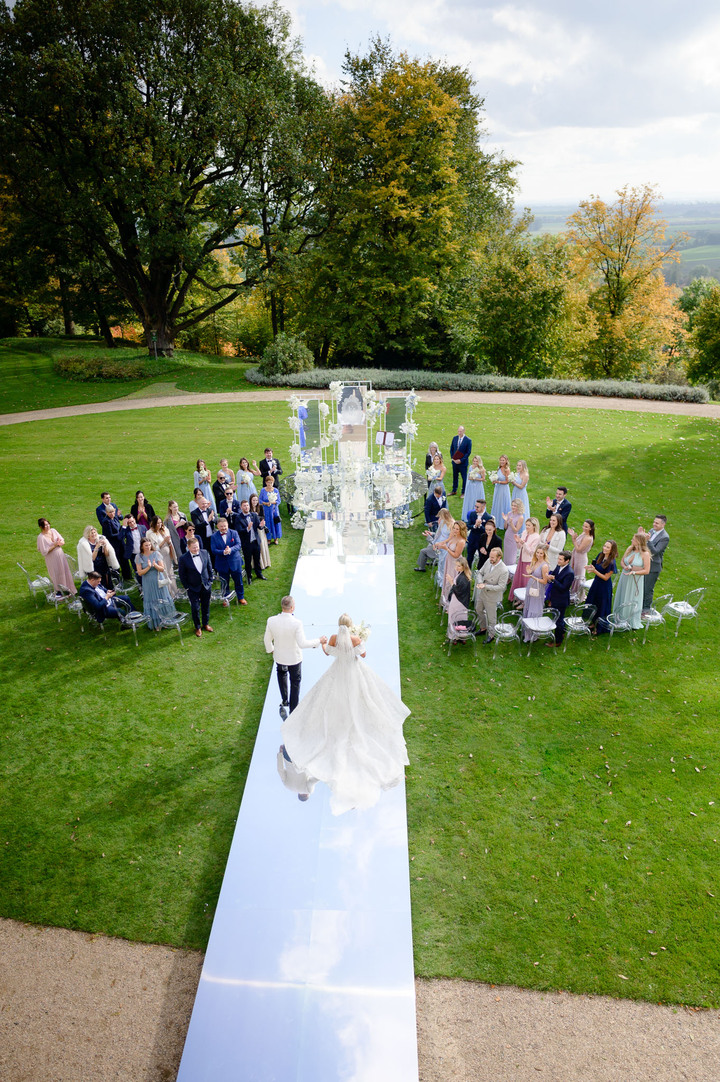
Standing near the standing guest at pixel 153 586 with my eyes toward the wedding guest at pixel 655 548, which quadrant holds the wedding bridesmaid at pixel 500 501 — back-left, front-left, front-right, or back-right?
front-left

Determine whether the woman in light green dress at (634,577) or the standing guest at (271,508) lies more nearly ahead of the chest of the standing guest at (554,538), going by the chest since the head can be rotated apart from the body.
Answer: the standing guest

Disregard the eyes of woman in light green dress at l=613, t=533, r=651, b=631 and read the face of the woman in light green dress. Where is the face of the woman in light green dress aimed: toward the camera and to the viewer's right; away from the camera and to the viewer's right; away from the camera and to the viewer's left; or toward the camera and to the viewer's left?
toward the camera and to the viewer's left

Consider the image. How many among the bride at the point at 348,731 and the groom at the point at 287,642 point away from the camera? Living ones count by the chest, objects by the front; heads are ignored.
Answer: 2

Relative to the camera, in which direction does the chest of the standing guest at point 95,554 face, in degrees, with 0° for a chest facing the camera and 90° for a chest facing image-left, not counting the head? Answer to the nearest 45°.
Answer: approximately 315°

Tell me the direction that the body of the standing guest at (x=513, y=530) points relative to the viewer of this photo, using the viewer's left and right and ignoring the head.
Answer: facing the viewer and to the left of the viewer

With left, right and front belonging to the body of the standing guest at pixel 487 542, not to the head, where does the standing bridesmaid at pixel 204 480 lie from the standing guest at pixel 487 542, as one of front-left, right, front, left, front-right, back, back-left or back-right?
front-right

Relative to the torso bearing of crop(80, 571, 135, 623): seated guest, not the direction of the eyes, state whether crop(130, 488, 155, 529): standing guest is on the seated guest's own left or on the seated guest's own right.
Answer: on the seated guest's own left

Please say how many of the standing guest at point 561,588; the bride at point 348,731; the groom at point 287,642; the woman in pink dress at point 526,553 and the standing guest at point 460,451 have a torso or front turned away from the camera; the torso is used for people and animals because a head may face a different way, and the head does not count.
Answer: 2

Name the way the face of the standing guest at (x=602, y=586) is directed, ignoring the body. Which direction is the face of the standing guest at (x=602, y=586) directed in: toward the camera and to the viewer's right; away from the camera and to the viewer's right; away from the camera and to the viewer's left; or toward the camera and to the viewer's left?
toward the camera and to the viewer's left

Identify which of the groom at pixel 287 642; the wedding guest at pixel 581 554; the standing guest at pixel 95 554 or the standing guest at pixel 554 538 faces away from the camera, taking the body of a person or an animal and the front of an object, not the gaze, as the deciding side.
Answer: the groom

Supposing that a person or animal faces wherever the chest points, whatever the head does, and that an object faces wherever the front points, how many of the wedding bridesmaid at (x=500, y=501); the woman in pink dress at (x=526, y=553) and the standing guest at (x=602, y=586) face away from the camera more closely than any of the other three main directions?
0

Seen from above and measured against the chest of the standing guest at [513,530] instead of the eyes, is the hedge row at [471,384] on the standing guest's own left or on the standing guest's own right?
on the standing guest's own right

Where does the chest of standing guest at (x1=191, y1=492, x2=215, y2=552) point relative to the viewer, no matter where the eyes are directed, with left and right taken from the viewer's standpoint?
facing the viewer and to the right of the viewer

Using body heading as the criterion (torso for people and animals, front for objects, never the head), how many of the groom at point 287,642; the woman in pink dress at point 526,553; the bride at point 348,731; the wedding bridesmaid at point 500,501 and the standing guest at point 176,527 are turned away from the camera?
2

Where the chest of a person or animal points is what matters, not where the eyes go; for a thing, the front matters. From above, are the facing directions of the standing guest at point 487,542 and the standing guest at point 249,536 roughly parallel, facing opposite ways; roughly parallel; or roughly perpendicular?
roughly perpendicular

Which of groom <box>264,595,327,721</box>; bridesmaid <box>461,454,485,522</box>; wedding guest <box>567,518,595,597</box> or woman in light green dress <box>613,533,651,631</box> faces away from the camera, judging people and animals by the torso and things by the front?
the groom

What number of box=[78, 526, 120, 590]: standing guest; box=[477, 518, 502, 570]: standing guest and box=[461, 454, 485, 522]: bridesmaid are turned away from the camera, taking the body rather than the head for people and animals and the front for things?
0

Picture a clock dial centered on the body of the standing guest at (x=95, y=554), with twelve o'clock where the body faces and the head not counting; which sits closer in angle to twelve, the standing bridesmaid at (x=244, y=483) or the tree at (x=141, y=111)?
the standing bridesmaid
